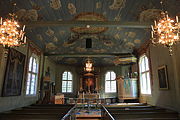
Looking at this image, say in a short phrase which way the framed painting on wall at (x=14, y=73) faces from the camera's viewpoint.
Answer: facing the viewer and to the right of the viewer

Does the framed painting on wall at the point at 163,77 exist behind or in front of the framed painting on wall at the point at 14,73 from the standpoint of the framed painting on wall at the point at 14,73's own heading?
in front

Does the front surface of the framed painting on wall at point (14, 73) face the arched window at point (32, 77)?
no

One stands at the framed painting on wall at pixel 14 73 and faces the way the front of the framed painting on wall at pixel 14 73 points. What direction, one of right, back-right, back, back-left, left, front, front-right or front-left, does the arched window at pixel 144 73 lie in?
front-left

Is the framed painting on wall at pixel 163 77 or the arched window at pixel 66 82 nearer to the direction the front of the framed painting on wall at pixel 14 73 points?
the framed painting on wall

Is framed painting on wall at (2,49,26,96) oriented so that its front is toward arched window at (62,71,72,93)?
no

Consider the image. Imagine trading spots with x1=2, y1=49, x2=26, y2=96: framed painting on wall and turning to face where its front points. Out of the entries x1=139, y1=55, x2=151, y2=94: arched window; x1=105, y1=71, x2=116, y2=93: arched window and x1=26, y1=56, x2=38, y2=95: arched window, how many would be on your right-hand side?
0

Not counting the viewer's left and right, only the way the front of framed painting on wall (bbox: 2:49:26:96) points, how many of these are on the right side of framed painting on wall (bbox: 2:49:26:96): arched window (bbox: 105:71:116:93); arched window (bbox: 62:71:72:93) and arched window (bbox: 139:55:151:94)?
0

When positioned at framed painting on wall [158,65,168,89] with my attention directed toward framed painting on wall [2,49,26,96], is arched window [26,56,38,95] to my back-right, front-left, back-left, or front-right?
front-right

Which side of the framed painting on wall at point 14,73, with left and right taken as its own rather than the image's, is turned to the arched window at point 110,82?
left
